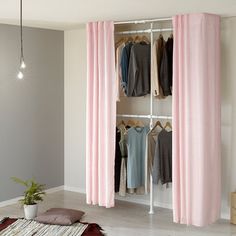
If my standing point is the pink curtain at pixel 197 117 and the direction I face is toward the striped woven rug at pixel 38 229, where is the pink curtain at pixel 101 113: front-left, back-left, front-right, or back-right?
front-right

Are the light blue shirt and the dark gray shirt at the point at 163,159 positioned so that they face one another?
no

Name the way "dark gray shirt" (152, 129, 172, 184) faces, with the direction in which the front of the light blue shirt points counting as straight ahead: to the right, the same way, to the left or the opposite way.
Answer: the same way

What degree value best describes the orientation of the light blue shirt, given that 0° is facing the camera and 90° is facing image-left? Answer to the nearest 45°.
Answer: approximately 0°

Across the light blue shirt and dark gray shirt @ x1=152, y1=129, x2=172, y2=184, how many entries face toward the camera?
2

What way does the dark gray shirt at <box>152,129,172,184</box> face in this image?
toward the camera

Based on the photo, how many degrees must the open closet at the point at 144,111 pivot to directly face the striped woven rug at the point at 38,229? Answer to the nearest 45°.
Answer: approximately 45° to its right

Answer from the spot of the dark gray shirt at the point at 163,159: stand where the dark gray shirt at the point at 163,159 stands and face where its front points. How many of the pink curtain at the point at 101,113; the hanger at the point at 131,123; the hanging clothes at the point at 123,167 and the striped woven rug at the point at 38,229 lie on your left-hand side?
0

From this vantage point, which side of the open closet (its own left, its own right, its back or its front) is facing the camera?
front
